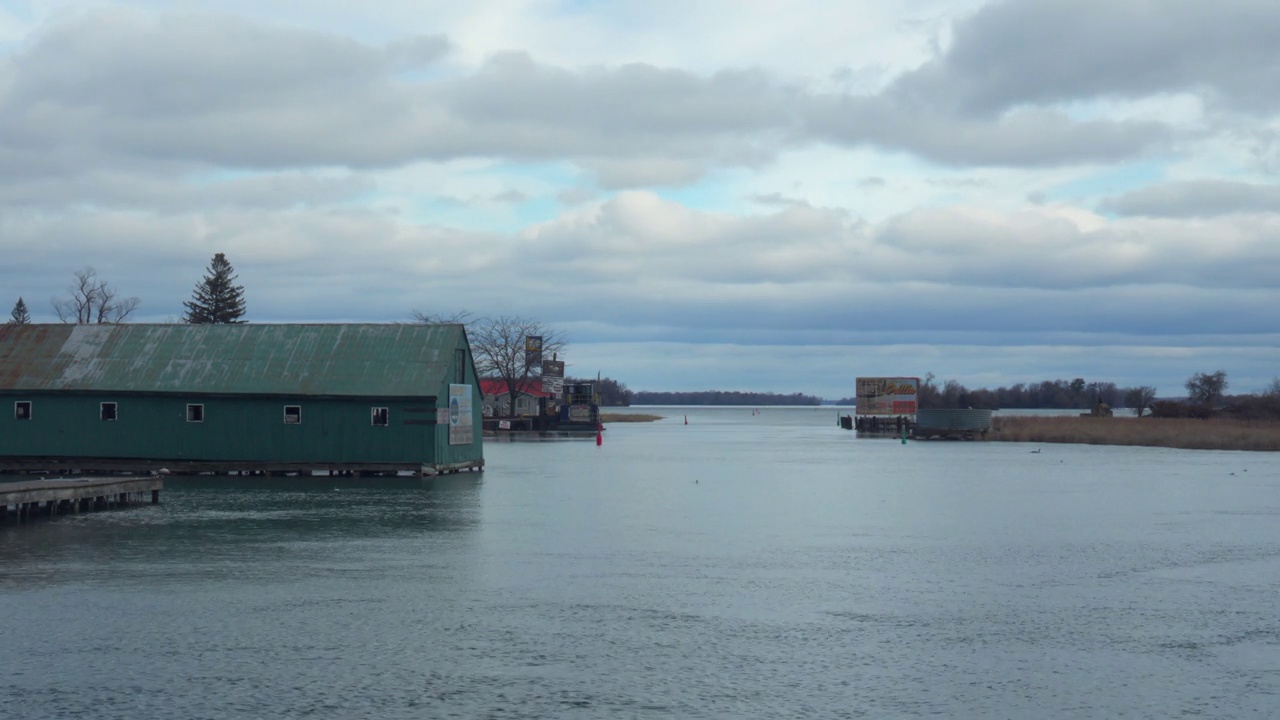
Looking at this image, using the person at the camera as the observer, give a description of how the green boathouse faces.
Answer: facing to the right of the viewer

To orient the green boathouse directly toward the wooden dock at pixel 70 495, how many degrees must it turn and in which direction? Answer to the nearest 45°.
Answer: approximately 90° to its right
